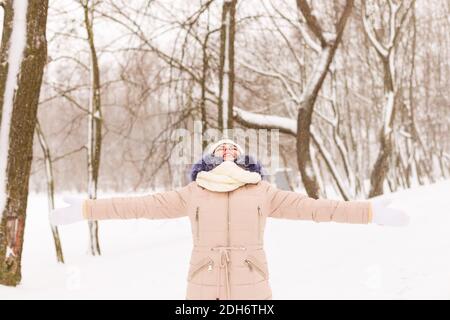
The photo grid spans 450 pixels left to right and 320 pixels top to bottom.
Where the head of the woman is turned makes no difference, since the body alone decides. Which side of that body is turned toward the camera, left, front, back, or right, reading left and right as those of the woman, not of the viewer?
front

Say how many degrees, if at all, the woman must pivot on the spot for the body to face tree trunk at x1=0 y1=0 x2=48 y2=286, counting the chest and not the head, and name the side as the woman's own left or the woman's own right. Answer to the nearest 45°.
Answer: approximately 135° to the woman's own right

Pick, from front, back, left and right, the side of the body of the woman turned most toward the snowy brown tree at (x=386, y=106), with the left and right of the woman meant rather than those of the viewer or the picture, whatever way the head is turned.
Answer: back

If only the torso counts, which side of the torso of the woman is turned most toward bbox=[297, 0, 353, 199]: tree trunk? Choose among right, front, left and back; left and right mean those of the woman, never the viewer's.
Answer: back

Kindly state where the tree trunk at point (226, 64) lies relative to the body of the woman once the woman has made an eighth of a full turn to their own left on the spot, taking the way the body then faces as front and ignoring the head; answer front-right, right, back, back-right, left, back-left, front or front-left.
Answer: back-left

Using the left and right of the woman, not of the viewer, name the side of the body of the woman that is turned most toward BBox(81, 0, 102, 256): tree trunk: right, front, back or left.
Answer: back
